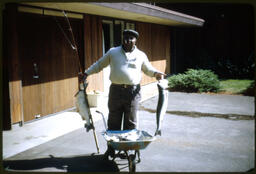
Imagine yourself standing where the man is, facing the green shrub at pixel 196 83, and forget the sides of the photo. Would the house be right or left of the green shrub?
left

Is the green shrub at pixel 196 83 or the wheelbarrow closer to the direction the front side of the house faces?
the wheelbarrow

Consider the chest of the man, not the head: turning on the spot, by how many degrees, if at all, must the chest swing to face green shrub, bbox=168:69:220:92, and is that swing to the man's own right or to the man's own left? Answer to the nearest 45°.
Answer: approximately 180°

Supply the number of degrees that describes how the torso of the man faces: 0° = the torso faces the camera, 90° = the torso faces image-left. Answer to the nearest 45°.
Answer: approximately 0°

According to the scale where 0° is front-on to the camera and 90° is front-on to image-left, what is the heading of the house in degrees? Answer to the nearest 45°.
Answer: approximately 315°

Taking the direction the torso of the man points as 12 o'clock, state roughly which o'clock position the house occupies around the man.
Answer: The house is roughly at 5 o'clock from the man.

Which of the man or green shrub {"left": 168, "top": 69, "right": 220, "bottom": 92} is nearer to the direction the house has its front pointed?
the man
